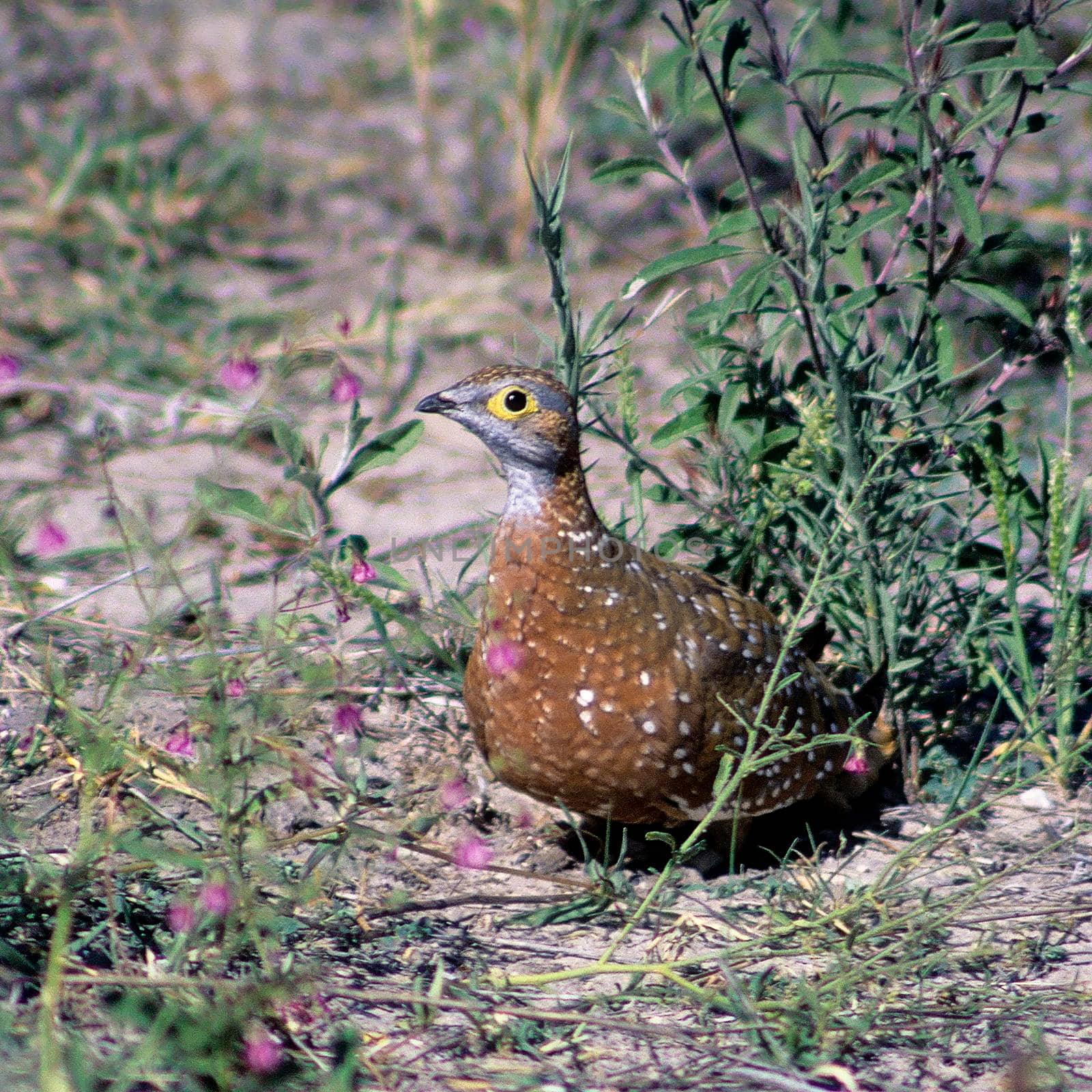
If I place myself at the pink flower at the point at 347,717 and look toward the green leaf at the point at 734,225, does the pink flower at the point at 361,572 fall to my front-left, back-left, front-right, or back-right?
front-left

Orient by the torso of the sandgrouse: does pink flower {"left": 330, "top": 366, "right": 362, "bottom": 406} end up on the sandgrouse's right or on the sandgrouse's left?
on the sandgrouse's right

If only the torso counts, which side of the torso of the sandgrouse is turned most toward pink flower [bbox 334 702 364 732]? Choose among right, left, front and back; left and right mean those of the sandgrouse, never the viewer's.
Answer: front

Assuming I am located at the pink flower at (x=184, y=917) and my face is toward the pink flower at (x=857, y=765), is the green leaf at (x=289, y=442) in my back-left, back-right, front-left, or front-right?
front-left

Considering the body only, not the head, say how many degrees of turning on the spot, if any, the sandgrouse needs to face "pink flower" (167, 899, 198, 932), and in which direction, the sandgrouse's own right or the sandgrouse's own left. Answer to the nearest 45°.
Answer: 0° — it already faces it

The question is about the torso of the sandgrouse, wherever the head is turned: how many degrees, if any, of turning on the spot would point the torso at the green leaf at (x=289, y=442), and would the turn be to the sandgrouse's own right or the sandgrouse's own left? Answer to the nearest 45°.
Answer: approximately 45° to the sandgrouse's own right

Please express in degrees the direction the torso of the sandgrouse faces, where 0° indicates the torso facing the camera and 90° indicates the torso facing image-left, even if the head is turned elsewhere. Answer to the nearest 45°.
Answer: approximately 45°

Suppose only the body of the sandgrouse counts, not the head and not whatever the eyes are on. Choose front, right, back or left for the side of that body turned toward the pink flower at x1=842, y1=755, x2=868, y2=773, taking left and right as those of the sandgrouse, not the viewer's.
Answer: back
